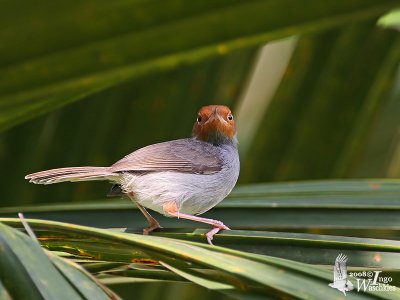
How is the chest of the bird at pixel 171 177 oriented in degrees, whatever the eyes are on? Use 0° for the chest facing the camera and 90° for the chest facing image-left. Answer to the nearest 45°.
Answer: approximately 270°
